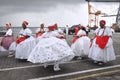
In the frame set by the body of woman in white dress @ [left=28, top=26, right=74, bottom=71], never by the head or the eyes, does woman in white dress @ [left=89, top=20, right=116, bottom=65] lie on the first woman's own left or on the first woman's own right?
on the first woman's own right

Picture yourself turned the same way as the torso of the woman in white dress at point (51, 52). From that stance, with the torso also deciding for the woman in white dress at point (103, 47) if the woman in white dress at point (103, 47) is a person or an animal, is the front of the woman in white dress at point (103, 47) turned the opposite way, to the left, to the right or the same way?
the opposite way

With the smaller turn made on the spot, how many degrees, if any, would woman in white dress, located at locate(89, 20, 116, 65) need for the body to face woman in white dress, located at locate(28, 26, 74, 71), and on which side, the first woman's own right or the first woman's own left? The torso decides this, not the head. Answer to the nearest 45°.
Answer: approximately 45° to the first woman's own right

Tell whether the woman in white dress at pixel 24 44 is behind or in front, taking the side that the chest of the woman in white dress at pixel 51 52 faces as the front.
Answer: in front

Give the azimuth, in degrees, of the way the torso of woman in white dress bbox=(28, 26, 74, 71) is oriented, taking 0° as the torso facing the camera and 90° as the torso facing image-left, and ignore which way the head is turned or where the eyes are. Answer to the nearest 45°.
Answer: approximately 180°

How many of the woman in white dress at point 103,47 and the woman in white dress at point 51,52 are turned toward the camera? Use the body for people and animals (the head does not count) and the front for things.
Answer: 1

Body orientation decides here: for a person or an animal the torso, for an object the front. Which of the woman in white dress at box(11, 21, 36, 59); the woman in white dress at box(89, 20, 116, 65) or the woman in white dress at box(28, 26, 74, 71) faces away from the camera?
the woman in white dress at box(28, 26, 74, 71)

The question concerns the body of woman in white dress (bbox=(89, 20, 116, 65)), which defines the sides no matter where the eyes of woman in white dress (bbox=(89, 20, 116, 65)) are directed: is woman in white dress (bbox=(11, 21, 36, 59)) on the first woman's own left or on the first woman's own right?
on the first woman's own right
